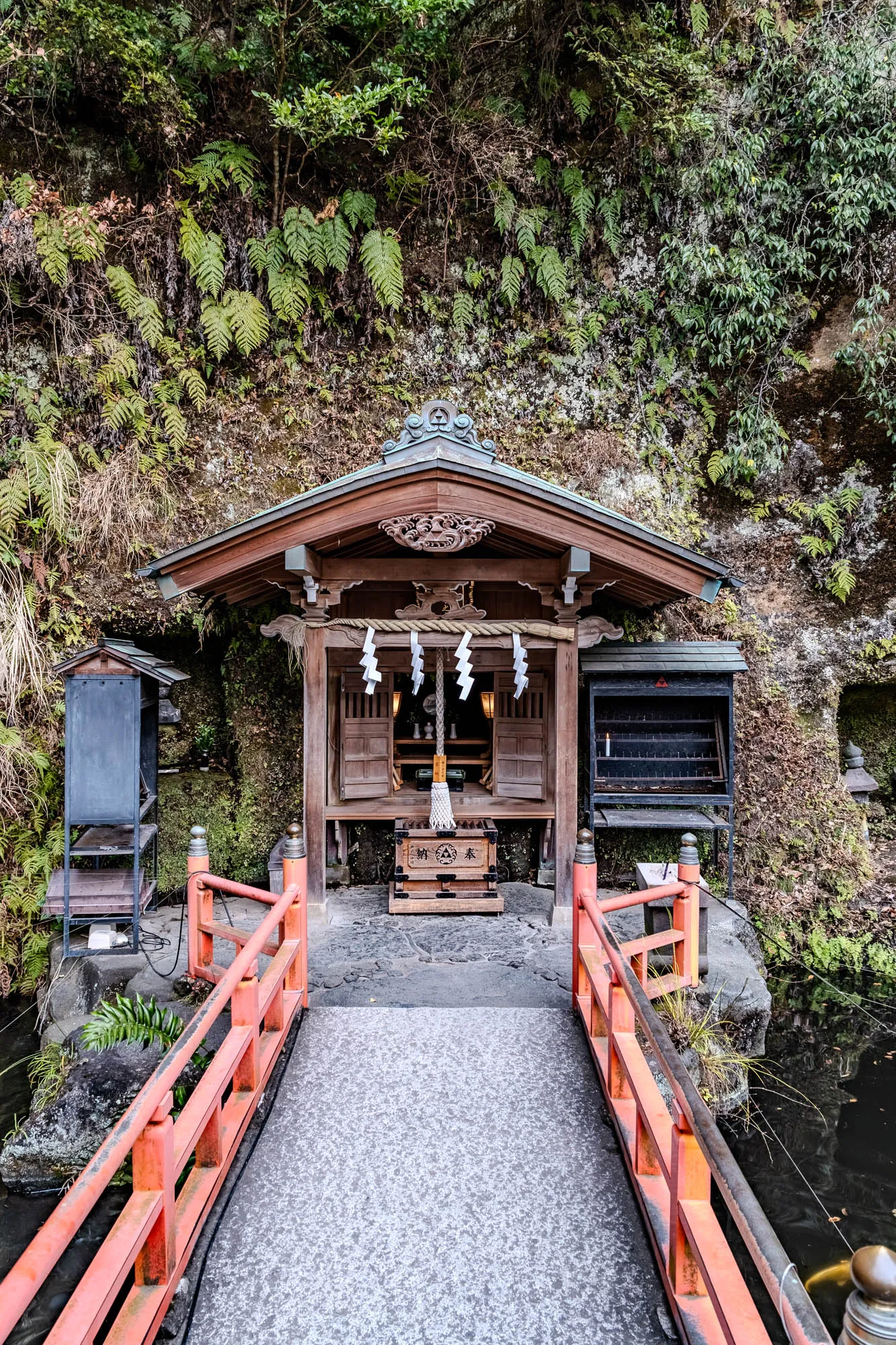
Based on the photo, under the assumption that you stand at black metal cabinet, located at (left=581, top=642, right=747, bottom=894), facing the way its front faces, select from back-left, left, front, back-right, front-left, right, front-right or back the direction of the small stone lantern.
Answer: back-left

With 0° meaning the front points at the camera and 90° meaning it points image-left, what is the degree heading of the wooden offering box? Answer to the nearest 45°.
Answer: approximately 0°
